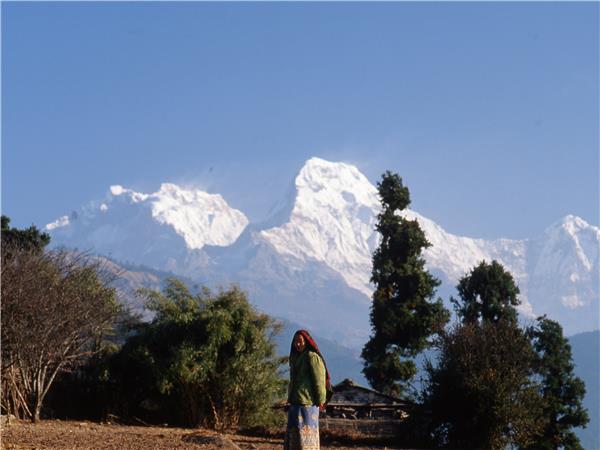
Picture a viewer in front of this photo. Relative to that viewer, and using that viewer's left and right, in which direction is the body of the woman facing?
facing the viewer and to the left of the viewer

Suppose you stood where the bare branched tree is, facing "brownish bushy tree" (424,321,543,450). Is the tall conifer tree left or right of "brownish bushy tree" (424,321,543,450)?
left

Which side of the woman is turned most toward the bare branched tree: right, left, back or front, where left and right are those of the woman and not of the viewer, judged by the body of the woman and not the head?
right

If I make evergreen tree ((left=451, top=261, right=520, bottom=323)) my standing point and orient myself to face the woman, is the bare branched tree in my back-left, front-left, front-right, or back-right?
front-right

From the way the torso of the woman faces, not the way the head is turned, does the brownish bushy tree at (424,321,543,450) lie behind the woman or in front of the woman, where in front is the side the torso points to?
behind

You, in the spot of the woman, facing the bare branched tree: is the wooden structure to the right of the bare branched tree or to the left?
right

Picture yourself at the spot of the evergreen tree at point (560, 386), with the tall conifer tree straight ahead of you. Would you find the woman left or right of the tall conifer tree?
left

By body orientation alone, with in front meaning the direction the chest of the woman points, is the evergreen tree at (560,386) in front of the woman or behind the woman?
behind
